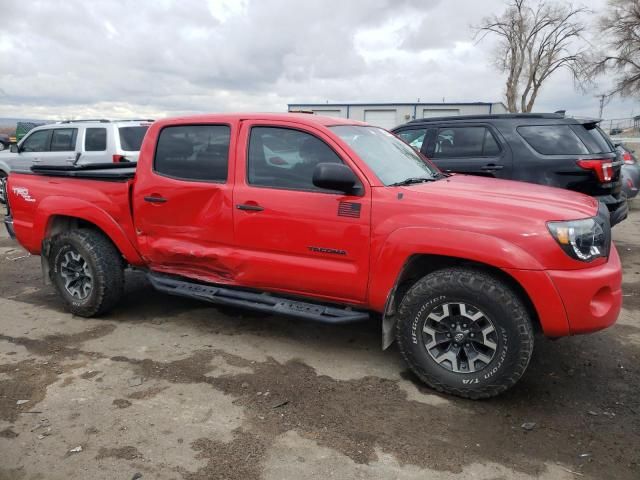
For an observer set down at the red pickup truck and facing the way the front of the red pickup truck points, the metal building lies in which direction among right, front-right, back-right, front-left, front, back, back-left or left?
back-left

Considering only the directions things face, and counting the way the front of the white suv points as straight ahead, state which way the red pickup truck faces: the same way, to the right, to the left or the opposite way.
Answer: the opposite way

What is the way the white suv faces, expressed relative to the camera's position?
facing away from the viewer and to the left of the viewer

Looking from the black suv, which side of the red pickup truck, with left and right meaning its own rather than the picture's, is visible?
left

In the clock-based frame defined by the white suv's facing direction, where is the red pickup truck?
The red pickup truck is roughly at 7 o'clock from the white suv.

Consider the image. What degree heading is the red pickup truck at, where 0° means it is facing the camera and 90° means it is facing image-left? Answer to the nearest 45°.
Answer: approximately 315°

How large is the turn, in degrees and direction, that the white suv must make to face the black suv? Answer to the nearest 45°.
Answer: approximately 180°

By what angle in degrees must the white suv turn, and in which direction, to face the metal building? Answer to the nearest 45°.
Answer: approximately 90° to its right

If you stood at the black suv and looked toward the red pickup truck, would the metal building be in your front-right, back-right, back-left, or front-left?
back-right

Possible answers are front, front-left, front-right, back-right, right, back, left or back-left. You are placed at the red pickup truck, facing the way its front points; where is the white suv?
back
